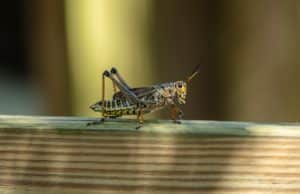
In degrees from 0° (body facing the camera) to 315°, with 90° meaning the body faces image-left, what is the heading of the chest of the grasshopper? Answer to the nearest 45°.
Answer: approximately 270°
